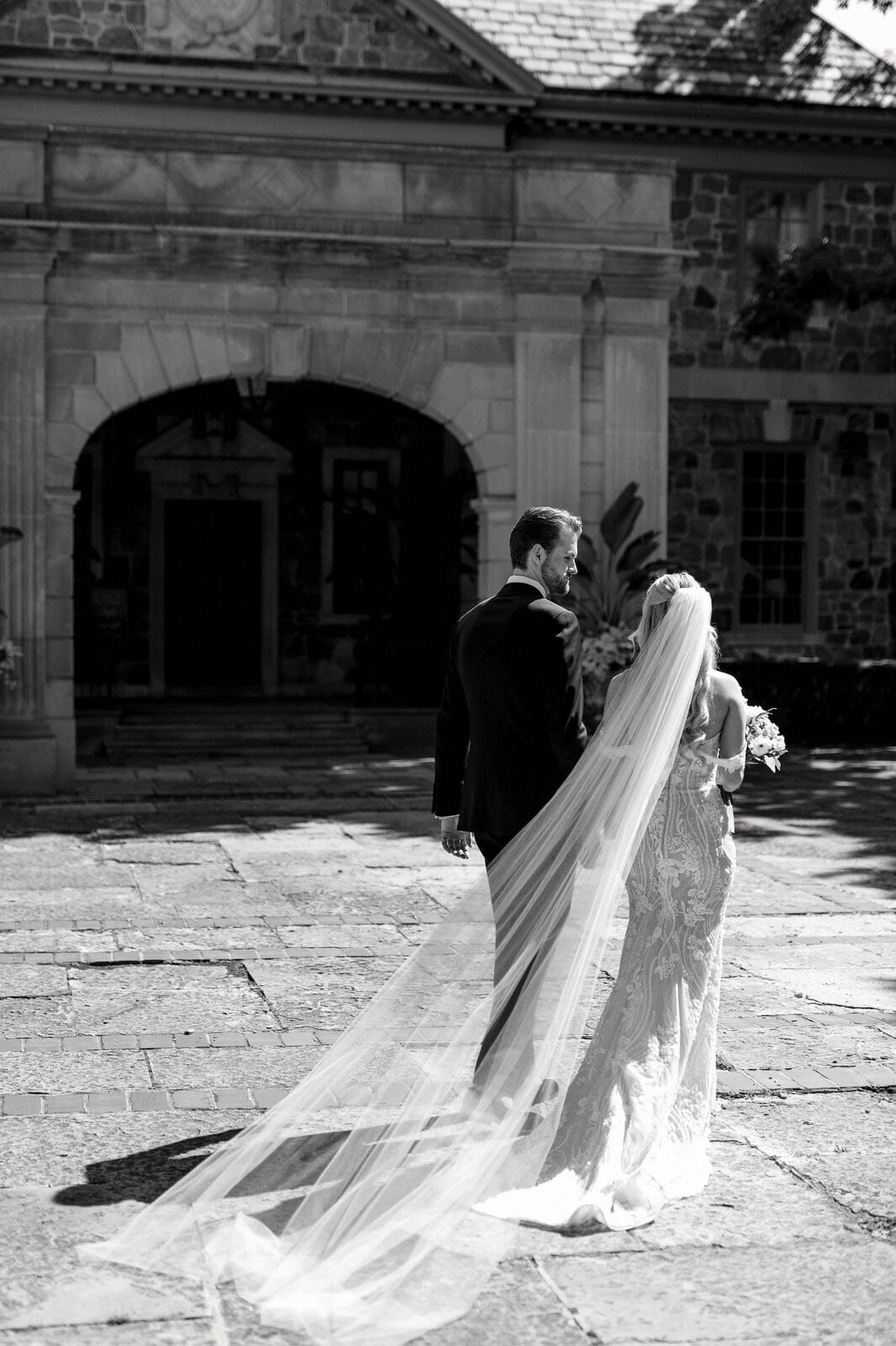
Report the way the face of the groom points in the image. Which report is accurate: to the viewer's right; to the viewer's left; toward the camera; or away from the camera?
to the viewer's right

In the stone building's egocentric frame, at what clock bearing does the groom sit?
The groom is roughly at 12 o'clock from the stone building.

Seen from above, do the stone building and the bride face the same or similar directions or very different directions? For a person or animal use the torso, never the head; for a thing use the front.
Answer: very different directions

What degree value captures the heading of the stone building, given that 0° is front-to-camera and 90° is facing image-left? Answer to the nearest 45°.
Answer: approximately 0°

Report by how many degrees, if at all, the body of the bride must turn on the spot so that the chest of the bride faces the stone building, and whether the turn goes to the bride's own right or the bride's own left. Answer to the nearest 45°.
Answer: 0° — they already face it

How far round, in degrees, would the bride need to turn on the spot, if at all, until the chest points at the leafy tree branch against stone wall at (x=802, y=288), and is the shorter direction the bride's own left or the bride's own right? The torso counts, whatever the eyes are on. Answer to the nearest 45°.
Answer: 0° — they already face it

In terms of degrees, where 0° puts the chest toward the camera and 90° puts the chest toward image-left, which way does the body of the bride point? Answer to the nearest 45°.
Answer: approximately 180°

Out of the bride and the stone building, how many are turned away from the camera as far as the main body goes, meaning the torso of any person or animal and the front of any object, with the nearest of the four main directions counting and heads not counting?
1

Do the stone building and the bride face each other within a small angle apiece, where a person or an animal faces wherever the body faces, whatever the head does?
yes

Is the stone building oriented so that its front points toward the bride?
yes

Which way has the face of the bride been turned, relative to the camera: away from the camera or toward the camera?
away from the camera
